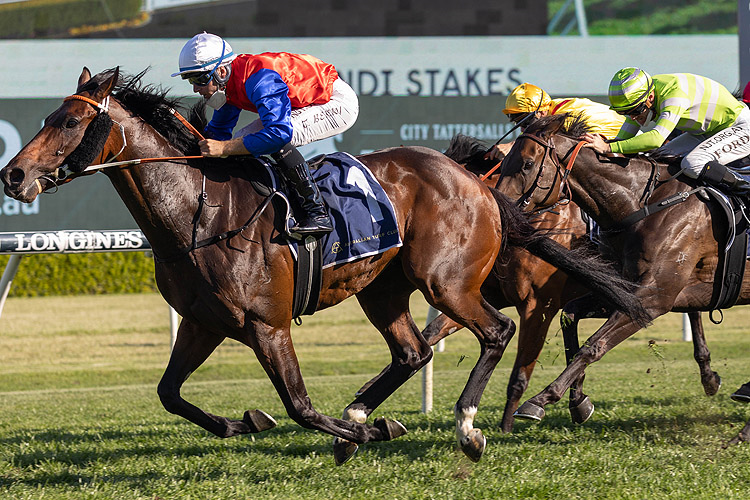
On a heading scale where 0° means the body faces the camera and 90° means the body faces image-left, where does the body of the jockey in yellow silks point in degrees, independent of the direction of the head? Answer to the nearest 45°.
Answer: approximately 90°

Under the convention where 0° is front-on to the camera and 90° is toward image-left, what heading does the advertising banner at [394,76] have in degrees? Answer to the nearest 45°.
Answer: approximately 0°

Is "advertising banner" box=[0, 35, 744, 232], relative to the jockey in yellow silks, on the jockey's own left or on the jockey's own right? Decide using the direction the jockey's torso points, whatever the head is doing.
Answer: on the jockey's own right

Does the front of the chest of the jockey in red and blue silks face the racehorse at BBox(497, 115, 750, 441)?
no

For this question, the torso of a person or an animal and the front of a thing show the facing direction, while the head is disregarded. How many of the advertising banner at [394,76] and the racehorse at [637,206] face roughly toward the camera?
1

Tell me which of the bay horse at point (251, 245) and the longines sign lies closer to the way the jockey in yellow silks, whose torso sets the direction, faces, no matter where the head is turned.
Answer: the longines sign

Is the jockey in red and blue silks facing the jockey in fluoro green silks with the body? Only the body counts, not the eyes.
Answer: no

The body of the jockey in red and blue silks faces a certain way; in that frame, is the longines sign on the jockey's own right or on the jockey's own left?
on the jockey's own right

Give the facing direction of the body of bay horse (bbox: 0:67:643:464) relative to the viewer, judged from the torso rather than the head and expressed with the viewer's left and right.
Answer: facing to the left of the viewer

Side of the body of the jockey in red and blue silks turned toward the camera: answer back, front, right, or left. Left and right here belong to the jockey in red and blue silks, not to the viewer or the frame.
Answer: left

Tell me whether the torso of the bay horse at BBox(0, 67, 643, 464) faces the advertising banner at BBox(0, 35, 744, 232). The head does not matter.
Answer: no

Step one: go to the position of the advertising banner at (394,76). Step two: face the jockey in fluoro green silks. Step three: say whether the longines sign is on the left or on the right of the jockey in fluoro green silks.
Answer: right

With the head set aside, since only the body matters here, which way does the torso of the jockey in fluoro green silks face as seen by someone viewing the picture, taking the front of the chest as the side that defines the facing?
to the viewer's left

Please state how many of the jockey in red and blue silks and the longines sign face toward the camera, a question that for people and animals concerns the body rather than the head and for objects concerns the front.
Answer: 1

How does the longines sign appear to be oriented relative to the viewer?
toward the camera

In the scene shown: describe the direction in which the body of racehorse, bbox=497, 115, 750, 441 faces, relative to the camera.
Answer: to the viewer's left

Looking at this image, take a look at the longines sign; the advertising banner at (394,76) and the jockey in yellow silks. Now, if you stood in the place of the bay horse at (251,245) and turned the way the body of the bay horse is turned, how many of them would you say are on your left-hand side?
0
